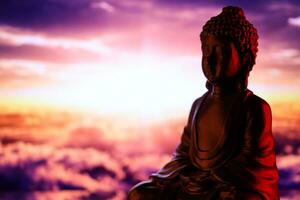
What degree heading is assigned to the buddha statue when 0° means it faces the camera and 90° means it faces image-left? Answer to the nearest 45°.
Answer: approximately 45°
